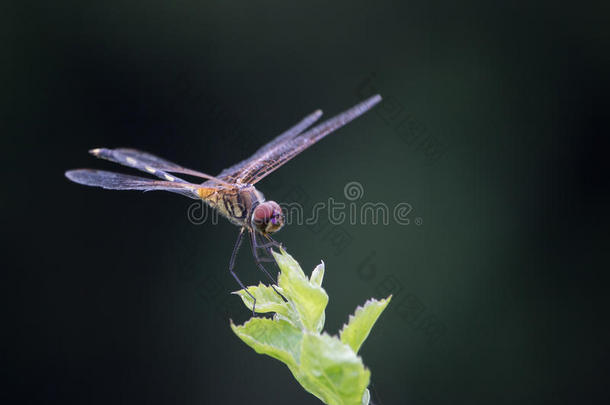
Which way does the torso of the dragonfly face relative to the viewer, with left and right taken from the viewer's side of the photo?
facing the viewer and to the right of the viewer
